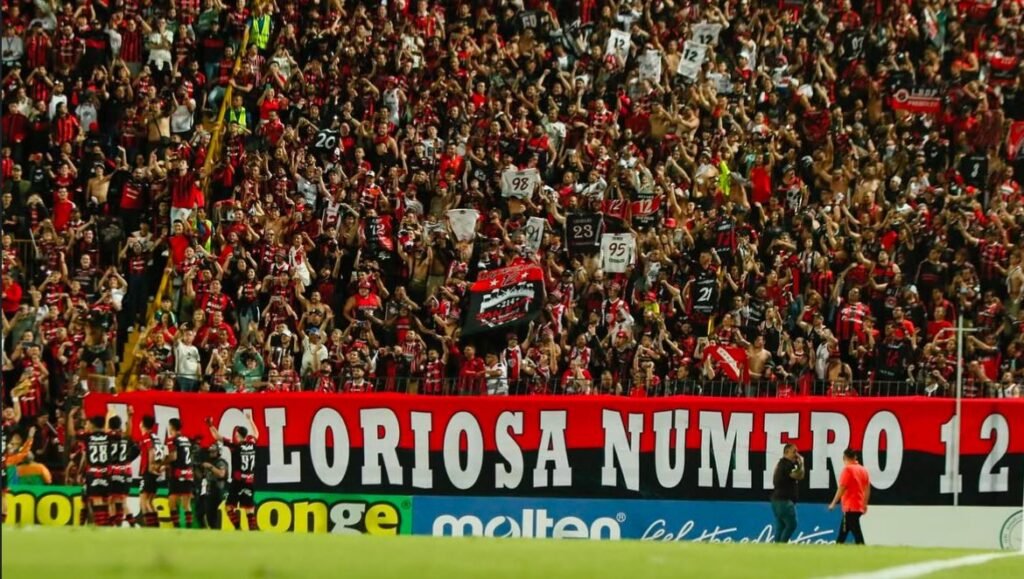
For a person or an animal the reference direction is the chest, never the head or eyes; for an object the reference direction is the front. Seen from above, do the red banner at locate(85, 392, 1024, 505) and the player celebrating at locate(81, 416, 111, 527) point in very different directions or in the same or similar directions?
very different directions

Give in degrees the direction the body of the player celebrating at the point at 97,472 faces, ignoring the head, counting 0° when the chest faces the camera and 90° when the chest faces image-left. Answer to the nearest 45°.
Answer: approximately 180°

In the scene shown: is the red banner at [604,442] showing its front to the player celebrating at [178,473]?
no

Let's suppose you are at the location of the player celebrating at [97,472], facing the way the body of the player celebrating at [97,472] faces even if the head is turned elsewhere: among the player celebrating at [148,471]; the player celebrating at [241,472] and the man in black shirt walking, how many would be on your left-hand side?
0

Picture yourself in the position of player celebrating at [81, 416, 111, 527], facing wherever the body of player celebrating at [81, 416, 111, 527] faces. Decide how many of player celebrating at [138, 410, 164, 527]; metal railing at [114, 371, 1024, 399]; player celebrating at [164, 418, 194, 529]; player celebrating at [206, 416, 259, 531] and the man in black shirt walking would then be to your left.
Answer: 0

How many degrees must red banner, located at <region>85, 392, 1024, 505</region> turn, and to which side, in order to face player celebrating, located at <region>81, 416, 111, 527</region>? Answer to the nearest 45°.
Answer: approximately 90° to its right

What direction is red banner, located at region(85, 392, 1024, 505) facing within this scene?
toward the camera

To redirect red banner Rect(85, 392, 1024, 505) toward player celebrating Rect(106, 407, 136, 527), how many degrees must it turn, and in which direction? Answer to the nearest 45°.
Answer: approximately 90° to its right

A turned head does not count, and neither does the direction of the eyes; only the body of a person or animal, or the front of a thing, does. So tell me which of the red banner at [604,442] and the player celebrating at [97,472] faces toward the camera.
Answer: the red banner

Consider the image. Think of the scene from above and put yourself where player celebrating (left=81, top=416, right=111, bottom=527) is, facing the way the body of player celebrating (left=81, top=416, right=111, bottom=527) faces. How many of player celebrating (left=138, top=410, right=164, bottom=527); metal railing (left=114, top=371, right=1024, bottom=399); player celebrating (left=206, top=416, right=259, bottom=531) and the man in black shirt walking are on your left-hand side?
0

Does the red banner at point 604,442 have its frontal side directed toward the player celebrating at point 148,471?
no

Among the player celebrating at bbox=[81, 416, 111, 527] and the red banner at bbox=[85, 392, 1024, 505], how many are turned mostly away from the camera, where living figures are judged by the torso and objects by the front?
1
